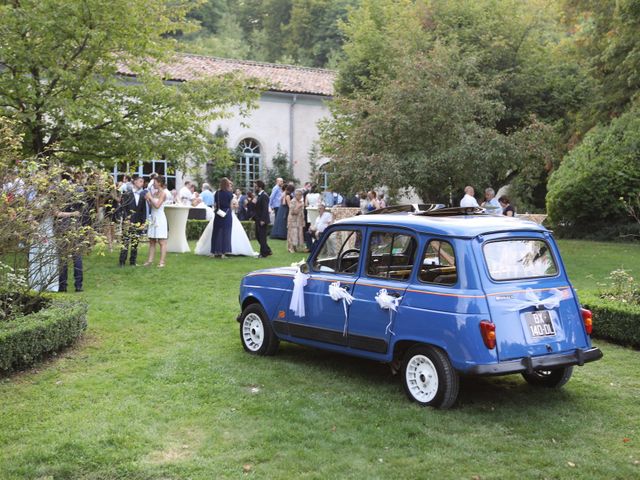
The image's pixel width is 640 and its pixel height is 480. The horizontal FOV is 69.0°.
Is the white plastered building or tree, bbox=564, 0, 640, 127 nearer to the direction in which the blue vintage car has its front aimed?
the white plastered building

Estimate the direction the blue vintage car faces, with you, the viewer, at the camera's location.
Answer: facing away from the viewer and to the left of the viewer

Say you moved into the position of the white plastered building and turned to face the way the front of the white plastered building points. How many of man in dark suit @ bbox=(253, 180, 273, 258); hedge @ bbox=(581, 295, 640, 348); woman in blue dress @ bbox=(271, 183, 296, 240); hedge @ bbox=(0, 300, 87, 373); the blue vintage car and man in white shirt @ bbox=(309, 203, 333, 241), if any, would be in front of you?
6

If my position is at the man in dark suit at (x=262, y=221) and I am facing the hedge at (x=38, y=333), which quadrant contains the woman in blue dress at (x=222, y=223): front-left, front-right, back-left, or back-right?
front-right

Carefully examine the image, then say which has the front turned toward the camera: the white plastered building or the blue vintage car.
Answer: the white plastered building

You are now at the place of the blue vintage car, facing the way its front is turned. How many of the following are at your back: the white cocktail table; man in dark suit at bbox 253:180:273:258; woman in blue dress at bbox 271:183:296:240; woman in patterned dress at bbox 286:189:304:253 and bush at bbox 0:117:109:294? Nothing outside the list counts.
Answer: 0

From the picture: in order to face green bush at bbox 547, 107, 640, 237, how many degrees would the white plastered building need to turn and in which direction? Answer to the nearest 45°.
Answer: approximately 45° to its left

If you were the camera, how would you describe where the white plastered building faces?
facing the viewer

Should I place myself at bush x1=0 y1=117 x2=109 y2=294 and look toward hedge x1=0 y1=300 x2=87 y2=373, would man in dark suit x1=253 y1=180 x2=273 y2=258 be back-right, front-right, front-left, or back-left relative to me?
back-left

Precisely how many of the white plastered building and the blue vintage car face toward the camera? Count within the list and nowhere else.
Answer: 1

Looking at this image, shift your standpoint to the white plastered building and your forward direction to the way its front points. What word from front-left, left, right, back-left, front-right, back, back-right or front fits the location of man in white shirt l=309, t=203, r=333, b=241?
front

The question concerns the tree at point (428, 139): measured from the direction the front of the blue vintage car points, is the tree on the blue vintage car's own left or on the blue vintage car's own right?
on the blue vintage car's own right

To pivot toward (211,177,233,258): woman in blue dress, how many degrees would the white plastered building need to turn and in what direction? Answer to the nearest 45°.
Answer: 0° — it already faces them

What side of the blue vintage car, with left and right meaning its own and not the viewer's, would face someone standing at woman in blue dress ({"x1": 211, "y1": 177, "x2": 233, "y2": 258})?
front

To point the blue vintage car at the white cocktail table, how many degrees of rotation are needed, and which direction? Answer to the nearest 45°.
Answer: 0° — it already faces it
